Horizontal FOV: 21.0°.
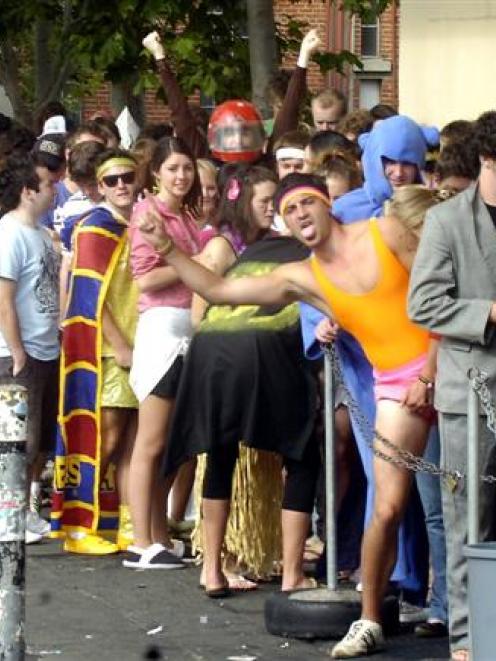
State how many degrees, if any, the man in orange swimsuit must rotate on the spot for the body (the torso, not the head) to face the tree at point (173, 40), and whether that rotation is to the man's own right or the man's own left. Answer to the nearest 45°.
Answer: approximately 135° to the man's own right

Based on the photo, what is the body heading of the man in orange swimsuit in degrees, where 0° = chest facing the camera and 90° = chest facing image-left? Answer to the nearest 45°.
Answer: approximately 45°

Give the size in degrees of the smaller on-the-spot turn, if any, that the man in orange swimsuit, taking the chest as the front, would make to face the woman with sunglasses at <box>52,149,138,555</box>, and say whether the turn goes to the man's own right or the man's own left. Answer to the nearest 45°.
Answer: approximately 90° to the man's own right
